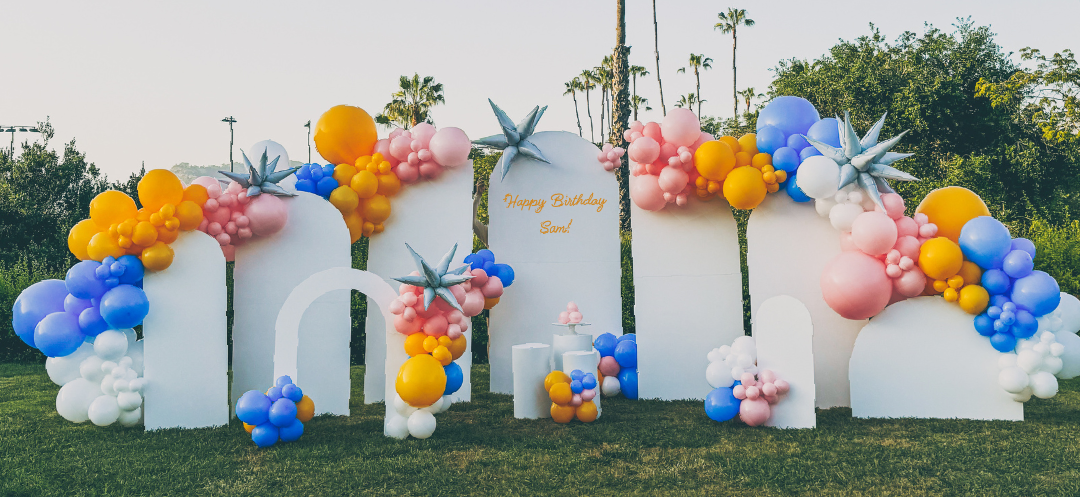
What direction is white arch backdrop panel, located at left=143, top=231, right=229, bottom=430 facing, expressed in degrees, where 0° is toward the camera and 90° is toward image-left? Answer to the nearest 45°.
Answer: approximately 0°

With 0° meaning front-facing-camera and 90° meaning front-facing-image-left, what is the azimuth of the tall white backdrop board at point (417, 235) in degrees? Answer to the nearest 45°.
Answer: approximately 0°

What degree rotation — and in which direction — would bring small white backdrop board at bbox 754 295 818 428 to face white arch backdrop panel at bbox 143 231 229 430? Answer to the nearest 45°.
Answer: approximately 90° to its right

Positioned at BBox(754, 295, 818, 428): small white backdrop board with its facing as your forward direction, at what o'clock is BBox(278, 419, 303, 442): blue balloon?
The blue balloon is roughly at 2 o'clock from the small white backdrop board.

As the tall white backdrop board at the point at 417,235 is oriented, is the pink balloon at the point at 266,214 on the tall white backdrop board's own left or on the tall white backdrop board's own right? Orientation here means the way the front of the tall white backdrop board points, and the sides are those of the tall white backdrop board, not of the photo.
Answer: on the tall white backdrop board's own right

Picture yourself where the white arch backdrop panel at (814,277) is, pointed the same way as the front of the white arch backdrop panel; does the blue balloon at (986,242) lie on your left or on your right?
on your left

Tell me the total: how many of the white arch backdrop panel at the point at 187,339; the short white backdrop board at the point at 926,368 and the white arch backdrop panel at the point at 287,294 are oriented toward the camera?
3

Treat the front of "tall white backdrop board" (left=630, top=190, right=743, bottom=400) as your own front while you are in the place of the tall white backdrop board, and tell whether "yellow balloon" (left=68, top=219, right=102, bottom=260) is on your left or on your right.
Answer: on your right

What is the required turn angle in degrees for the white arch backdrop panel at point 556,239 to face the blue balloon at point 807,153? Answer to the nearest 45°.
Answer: approximately 45° to its left
